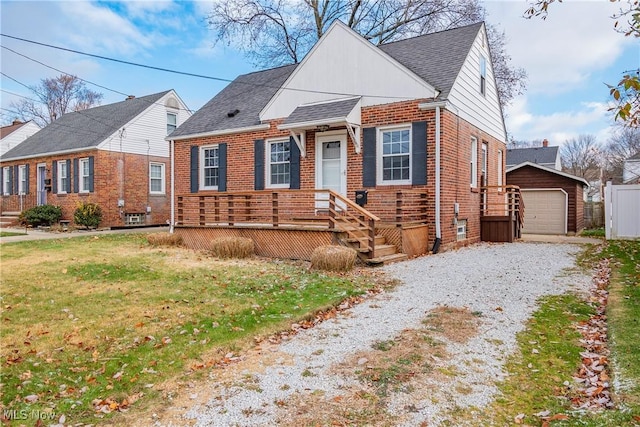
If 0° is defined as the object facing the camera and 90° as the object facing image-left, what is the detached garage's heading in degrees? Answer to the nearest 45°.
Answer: approximately 0°

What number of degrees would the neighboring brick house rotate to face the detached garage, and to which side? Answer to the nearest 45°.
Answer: approximately 90° to its left

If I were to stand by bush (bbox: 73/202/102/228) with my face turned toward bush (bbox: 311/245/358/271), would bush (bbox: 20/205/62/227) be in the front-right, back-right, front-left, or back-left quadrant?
back-right

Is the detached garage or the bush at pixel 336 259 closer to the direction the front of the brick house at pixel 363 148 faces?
the bush

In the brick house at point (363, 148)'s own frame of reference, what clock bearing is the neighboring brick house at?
The neighboring brick house is roughly at 3 o'clock from the brick house.

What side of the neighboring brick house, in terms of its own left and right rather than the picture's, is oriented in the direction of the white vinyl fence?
left

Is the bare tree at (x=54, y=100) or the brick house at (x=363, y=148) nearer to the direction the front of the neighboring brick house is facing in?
the brick house

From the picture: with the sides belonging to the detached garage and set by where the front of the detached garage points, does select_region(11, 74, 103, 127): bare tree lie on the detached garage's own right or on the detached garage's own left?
on the detached garage's own right

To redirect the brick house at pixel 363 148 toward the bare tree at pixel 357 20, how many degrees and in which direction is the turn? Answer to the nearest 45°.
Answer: approximately 135° to its right
